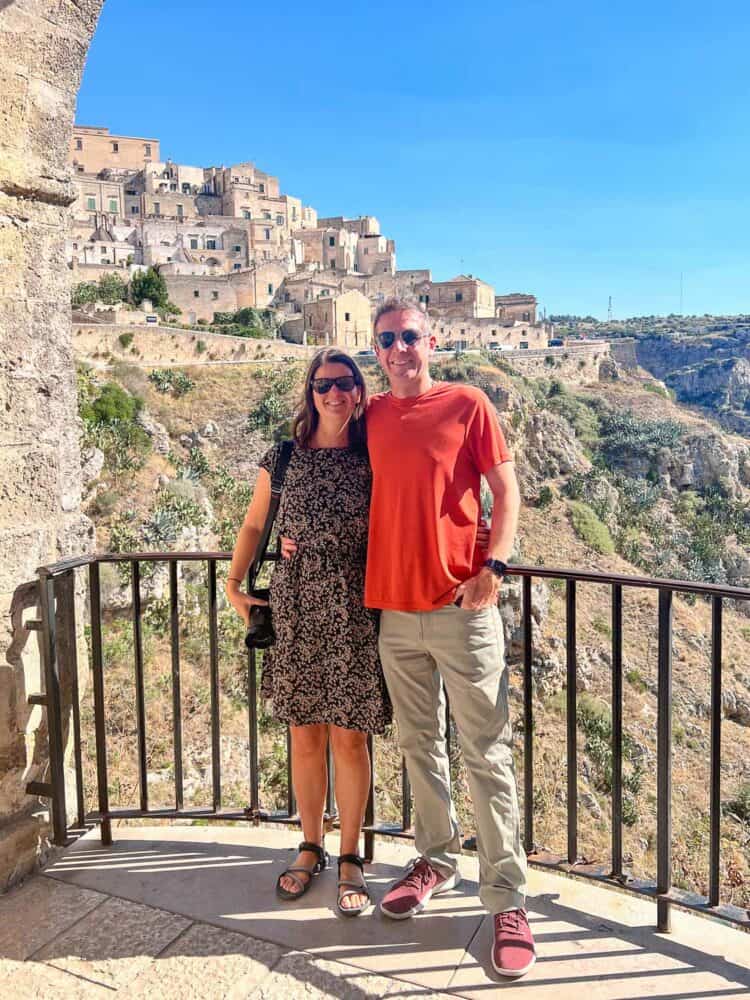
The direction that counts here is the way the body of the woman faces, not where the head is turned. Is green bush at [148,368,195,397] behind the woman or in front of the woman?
behind

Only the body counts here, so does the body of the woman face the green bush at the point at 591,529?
no

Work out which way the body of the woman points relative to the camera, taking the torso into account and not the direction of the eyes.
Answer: toward the camera

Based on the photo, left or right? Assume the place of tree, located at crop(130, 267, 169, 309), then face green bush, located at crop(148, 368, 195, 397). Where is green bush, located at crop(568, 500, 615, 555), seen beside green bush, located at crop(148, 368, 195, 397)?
left

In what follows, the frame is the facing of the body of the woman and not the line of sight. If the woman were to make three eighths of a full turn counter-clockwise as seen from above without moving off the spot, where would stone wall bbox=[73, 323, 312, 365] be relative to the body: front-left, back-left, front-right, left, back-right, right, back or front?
front-left

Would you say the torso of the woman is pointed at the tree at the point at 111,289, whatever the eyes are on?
no

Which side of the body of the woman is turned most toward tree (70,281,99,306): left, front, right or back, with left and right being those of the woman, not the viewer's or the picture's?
back

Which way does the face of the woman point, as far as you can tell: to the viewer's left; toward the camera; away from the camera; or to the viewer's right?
toward the camera

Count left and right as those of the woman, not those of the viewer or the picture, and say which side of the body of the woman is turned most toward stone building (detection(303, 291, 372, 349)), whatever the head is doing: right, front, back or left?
back
